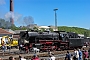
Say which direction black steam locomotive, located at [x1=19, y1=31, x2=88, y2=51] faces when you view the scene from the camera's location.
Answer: facing the viewer and to the left of the viewer
